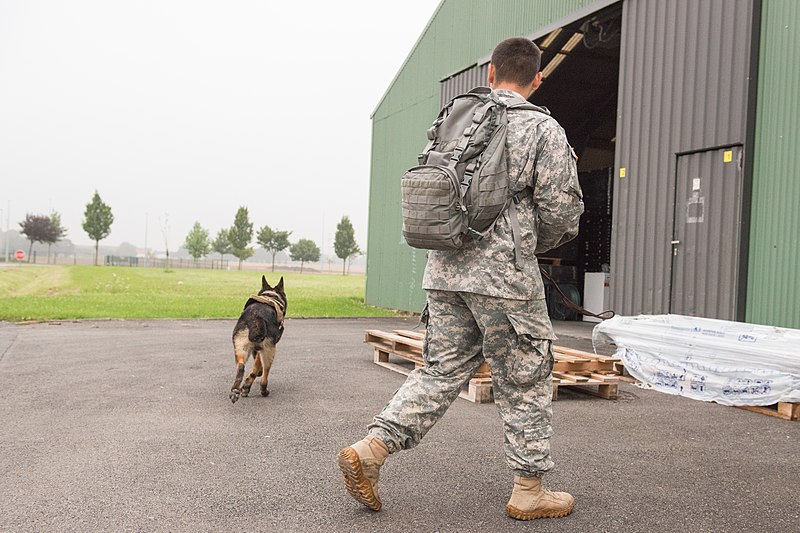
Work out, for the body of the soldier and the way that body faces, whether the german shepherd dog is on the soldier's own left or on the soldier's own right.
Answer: on the soldier's own left

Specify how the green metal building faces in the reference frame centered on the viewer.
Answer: facing the viewer and to the left of the viewer

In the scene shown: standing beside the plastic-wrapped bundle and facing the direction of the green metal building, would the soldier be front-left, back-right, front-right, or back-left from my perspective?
back-left

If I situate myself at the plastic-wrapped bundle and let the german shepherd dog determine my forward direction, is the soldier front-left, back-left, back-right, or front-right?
front-left

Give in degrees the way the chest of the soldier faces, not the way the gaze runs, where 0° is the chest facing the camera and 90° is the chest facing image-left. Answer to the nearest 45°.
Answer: approximately 225°

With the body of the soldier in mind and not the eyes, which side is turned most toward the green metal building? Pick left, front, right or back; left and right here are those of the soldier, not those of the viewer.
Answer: front

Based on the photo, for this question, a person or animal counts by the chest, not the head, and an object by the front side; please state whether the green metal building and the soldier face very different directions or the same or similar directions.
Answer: very different directions

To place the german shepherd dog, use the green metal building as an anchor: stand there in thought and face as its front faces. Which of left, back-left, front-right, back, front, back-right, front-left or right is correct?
front

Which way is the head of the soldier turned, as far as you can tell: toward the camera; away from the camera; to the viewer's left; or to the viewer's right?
away from the camera
